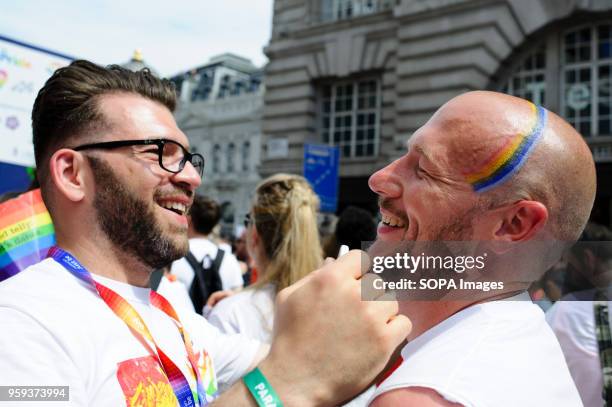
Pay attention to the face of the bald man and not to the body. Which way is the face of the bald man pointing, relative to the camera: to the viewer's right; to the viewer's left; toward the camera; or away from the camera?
to the viewer's left

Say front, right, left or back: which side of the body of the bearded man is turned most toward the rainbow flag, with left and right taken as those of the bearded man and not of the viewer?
back

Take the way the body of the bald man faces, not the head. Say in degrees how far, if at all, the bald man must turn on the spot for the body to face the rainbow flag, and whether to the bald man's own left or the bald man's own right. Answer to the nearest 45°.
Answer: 0° — they already face it

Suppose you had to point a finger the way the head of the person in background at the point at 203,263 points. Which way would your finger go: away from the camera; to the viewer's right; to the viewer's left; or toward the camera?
away from the camera

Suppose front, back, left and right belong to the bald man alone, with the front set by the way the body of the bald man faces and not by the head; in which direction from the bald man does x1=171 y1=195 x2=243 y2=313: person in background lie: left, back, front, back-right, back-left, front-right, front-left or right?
front-right

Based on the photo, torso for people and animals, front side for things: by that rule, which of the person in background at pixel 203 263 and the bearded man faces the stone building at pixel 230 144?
the person in background

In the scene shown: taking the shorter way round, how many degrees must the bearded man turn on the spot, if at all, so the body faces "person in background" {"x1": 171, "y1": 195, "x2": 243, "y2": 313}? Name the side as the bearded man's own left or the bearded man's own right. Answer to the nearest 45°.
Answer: approximately 135° to the bearded man's own left

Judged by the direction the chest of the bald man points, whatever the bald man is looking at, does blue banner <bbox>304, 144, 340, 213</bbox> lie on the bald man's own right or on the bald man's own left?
on the bald man's own right

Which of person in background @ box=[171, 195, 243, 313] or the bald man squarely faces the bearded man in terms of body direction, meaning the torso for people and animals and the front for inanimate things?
the bald man

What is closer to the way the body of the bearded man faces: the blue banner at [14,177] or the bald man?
the bald man

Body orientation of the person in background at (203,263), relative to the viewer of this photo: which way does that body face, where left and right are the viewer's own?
facing away from the viewer

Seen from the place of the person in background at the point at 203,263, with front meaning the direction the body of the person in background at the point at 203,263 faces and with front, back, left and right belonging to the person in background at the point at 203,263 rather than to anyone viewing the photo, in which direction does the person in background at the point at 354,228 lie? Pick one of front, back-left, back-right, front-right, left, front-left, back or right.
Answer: back-right

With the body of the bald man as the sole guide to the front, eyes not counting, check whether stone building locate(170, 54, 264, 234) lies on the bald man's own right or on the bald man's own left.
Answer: on the bald man's own right
